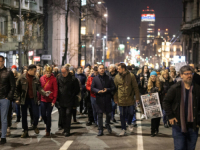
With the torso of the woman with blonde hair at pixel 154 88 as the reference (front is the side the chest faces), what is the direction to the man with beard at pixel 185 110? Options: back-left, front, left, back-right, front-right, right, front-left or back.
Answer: front

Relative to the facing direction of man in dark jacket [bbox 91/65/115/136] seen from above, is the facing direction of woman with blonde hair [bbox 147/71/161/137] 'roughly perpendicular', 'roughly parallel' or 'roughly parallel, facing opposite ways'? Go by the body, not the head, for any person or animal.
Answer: roughly parallel

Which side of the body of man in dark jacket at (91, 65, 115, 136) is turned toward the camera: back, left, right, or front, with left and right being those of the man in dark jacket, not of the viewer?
front

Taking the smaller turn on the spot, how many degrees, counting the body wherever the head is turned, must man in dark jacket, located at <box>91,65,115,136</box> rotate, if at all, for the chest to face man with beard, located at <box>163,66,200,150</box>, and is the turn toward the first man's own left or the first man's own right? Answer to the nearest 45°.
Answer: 0° — they already face them

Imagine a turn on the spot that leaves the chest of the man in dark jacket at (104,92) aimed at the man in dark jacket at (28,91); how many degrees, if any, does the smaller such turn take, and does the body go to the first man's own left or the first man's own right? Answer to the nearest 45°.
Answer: approximately 90° to the first man's own right

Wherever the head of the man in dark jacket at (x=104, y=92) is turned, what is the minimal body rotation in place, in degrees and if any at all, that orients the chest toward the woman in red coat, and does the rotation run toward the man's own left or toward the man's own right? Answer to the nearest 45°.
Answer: approximately 90° to the man's own right

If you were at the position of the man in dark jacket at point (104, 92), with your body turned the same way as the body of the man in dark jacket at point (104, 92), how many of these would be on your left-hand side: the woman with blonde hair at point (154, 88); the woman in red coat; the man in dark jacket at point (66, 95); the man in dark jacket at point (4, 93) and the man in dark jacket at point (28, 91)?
1

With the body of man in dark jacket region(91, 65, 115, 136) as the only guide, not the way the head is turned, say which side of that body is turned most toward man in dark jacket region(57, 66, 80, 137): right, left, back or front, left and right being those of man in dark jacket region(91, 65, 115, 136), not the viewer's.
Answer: right

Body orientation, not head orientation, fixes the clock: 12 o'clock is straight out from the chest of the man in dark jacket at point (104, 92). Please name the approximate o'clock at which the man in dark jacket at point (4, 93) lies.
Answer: the man in dark jacket at point (4, 93) is roughly at 2 o'clock from the man in dark jacket at point (104, 92).

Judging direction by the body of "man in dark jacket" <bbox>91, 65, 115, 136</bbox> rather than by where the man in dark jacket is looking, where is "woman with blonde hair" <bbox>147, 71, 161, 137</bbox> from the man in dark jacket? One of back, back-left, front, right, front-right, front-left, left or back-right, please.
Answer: left

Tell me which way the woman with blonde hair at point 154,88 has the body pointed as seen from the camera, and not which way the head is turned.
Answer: toward the camera

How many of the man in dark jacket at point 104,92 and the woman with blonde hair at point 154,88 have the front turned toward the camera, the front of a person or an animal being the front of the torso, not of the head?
2

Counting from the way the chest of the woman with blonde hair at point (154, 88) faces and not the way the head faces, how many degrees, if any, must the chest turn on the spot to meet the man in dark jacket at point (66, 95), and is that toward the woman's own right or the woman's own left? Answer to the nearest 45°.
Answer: approximately 90° to the woman's own right
